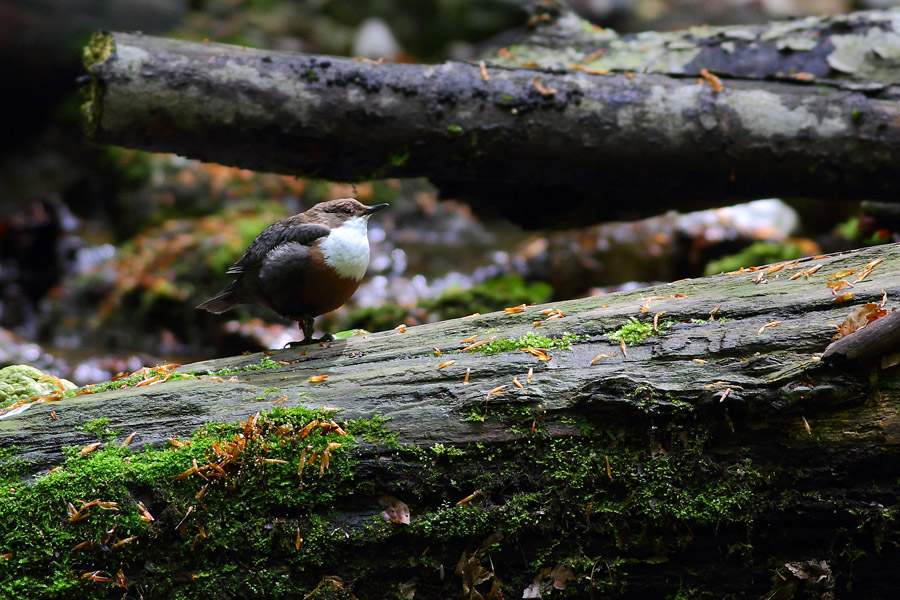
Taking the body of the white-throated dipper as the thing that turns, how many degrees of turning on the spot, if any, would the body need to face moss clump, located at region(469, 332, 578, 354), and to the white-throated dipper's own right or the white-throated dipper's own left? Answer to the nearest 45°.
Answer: approximately 45° to the white-throated dipper's own right

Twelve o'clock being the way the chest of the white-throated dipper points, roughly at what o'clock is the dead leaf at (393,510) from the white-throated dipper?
The dead leaf is roughly at 3 o'clock from the white-throated dipper.

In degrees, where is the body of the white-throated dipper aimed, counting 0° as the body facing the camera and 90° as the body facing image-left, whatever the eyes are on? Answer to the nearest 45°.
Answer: approximately 270°
